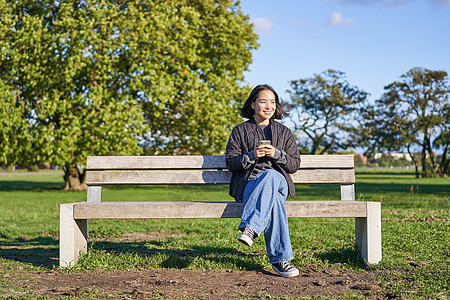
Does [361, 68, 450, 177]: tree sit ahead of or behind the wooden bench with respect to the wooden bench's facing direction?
behind

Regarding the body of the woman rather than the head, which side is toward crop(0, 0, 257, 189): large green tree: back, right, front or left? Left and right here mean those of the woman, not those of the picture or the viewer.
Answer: back

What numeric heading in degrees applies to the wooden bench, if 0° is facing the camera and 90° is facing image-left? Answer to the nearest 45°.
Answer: approximately 0°

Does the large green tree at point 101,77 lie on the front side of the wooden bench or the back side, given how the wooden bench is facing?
on the back side

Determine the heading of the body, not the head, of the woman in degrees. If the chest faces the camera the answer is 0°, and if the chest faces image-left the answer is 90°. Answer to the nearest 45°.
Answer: approximately 0°

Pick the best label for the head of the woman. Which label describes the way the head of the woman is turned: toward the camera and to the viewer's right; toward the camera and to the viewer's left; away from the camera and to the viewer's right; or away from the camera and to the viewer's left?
toward the camera and to the viewer's right

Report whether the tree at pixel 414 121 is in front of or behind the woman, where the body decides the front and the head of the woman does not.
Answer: behind
